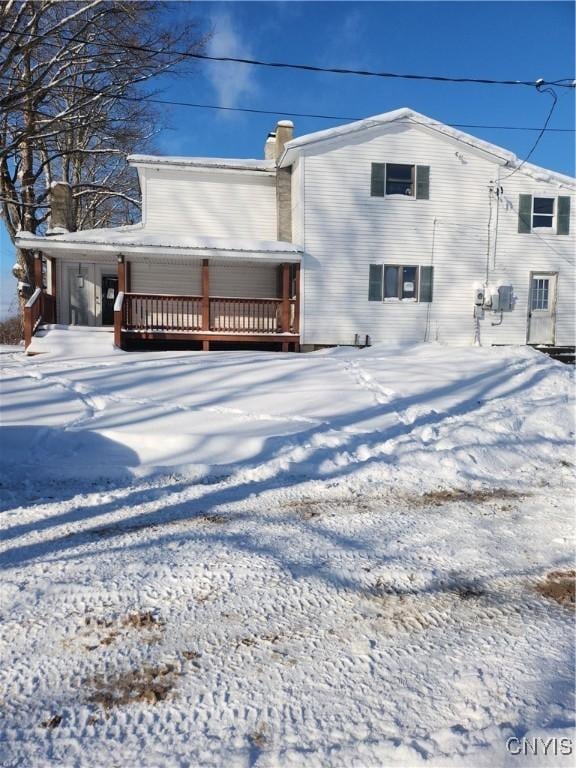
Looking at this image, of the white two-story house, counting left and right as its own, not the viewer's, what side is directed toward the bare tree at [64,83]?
right

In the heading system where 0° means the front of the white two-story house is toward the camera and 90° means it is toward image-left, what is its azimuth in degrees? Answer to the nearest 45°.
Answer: approximately 0°
